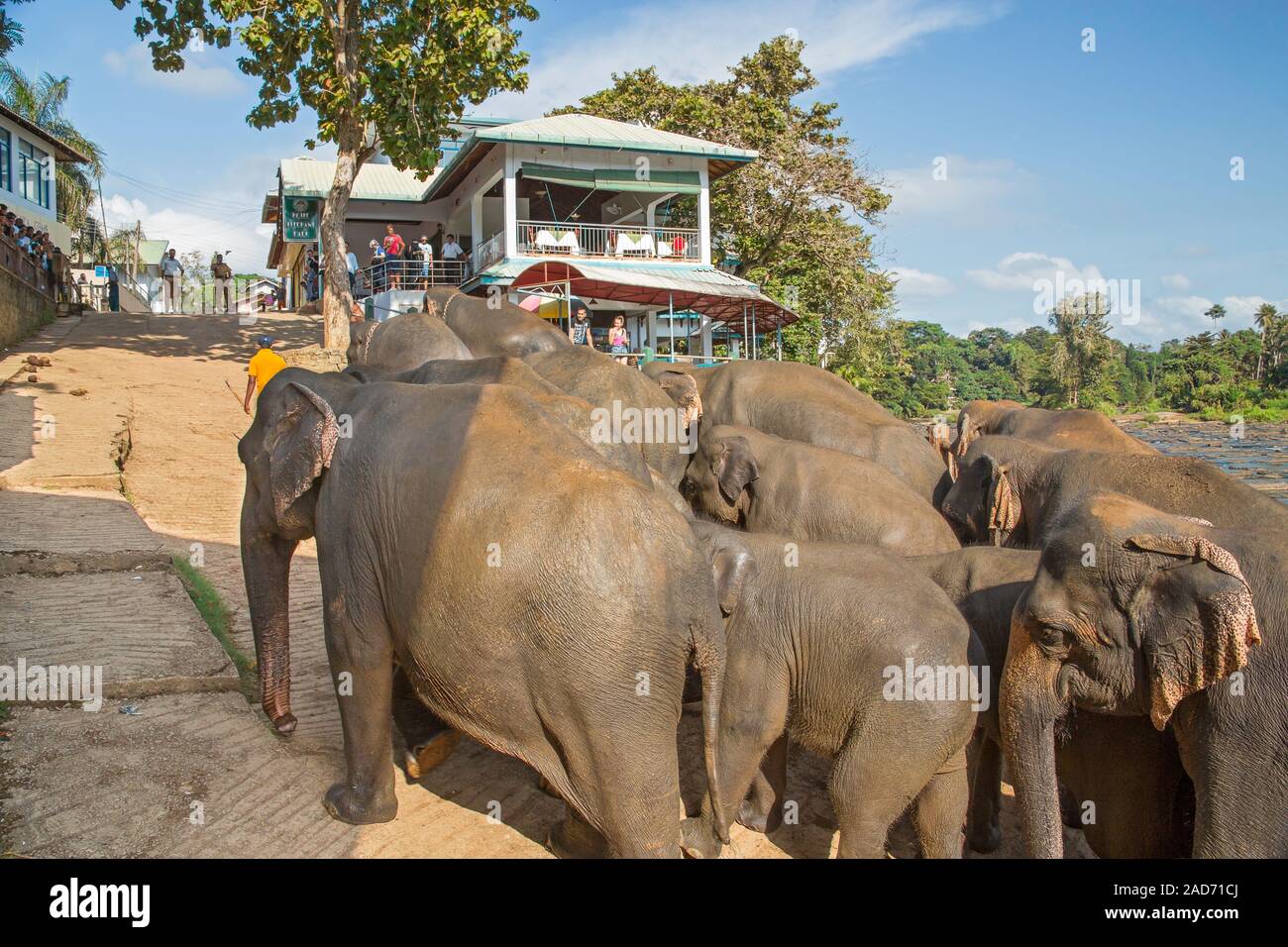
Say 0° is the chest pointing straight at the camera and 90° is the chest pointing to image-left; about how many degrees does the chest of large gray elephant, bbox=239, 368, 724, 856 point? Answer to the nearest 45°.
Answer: approximately 135°

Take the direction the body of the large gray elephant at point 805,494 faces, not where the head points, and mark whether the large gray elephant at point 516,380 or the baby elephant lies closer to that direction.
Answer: the large gray elephant

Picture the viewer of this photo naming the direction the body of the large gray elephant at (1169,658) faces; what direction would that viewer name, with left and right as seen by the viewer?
facing to the left of the viewer

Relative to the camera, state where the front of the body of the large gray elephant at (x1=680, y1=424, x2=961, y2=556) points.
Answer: to the viewer's left

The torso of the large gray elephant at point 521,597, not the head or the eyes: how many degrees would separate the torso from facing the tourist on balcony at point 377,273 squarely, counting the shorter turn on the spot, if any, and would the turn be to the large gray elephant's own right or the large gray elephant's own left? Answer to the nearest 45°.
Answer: approximately 45° to the large gray elephant's own right

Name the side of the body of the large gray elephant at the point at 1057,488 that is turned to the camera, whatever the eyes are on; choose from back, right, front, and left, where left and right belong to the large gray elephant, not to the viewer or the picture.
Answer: left

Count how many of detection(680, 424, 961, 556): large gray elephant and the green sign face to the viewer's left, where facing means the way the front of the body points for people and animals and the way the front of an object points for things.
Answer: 1

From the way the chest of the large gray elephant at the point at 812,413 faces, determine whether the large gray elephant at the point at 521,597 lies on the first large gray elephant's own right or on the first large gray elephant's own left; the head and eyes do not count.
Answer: on the first large gray elephant's own left

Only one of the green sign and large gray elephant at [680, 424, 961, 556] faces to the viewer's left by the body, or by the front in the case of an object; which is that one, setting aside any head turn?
the large gray elephant

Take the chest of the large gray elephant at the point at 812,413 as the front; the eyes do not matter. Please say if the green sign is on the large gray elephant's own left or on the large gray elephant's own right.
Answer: on the large gray elephant's own right
